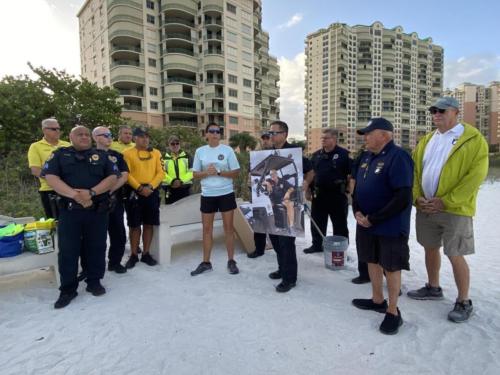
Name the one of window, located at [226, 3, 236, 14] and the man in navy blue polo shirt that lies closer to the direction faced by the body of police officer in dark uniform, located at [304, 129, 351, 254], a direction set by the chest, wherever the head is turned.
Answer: the man in navy blue polo shirt

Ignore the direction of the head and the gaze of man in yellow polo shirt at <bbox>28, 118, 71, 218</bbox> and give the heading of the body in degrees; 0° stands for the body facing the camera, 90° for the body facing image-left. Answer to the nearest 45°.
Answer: approximately 315°

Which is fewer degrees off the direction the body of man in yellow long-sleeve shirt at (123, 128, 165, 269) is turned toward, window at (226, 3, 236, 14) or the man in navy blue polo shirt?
the man in navy blue polo shirt

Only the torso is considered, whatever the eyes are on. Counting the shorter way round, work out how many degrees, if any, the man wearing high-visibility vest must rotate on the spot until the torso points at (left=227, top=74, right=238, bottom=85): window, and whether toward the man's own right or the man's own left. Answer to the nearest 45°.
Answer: approximately 180°

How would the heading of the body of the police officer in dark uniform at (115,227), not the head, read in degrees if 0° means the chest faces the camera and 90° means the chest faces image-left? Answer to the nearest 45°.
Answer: approximately 315°

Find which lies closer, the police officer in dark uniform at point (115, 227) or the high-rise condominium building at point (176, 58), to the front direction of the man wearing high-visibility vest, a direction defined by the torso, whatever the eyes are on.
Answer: the police officer in dark uniform

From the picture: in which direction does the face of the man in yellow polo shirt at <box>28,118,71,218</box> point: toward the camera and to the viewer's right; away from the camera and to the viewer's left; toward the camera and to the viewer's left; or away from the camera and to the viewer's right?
toward the camera and to the viewer's right

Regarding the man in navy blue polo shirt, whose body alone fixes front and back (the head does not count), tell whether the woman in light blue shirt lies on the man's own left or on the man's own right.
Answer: on the man's own right

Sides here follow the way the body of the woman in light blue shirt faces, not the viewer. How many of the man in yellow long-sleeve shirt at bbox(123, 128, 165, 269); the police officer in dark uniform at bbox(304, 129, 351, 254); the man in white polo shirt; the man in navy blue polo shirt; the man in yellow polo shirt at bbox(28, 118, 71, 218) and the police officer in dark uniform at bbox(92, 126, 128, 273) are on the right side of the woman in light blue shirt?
3
